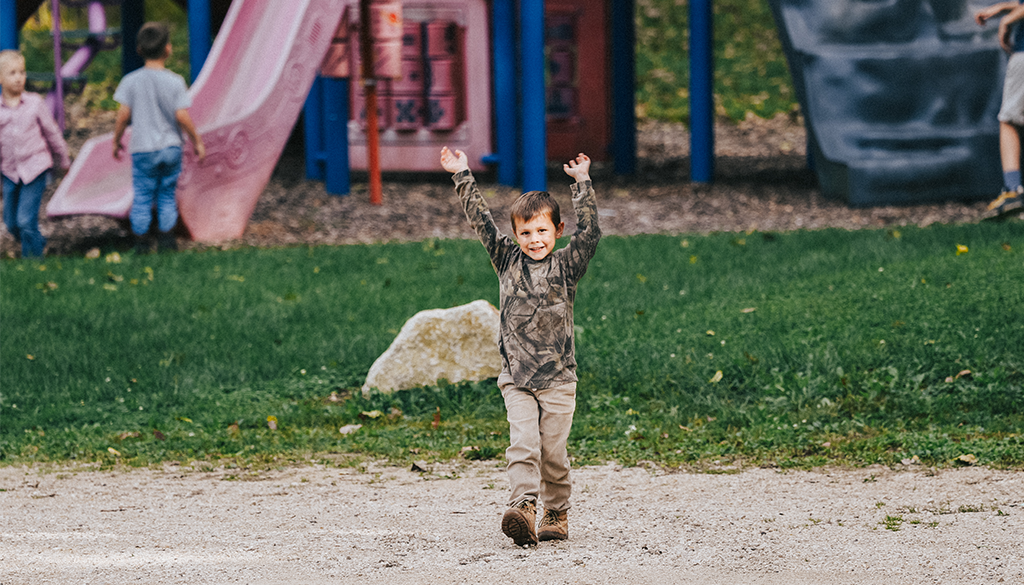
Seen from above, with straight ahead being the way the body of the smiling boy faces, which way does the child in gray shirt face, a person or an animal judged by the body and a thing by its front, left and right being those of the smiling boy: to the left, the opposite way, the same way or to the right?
the opposite way

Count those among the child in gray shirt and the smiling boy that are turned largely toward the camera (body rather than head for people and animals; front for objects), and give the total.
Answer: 1

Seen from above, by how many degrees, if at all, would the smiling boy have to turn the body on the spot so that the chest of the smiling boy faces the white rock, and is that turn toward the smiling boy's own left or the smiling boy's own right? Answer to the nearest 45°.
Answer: approximately 180°

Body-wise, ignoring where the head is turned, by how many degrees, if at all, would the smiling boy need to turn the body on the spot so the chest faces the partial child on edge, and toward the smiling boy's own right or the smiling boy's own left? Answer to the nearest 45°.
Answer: approximately 135° to the smiling boy's own left

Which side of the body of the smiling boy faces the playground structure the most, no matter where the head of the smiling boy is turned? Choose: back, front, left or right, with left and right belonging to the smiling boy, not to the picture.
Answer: back

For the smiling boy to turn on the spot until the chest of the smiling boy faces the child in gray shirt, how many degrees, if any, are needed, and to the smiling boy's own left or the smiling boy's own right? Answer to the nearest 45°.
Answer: approximately 135° to the smiling boy's own right

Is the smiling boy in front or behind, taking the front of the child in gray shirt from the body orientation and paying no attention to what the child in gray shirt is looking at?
behind

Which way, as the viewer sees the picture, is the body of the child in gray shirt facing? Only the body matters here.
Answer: away from the camera

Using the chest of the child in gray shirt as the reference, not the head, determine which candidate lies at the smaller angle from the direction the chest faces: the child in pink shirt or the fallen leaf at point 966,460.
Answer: the child in pink shirt

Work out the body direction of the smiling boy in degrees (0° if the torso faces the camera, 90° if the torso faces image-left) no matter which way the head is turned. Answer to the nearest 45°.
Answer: approximately 0°

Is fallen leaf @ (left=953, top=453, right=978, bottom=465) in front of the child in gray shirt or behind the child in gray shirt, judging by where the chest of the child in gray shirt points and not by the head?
behind
